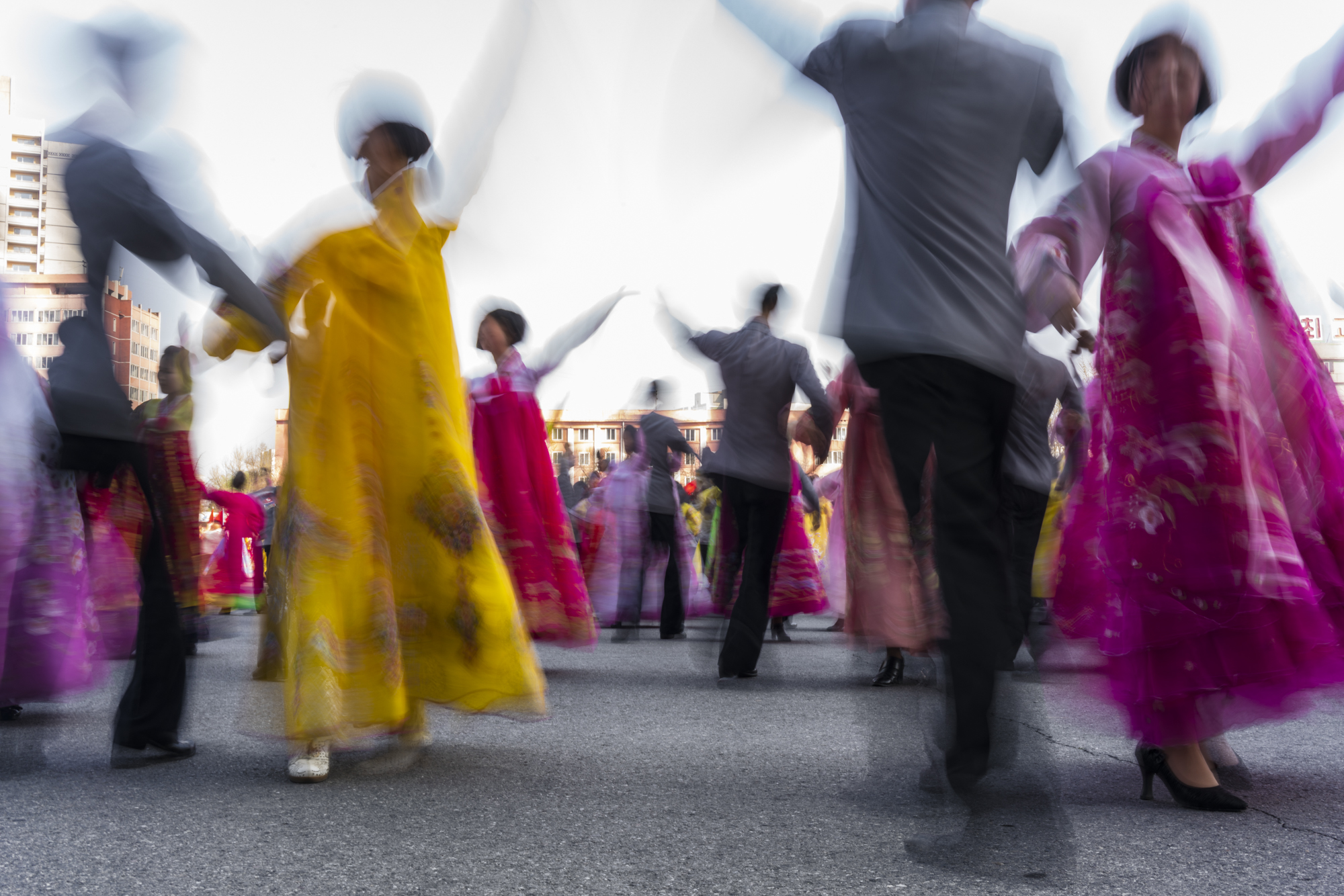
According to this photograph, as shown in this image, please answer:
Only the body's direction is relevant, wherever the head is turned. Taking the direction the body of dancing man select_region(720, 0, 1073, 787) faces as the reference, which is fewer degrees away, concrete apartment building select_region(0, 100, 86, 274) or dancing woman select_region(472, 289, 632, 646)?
the dancing woman

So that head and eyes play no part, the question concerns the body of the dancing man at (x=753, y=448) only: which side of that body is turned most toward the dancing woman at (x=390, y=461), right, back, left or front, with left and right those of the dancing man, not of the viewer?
back

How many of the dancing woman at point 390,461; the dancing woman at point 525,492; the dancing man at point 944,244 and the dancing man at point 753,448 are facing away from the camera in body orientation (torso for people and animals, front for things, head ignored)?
2

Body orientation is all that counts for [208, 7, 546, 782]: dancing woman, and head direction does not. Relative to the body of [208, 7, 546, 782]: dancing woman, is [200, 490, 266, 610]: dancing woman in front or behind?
behind

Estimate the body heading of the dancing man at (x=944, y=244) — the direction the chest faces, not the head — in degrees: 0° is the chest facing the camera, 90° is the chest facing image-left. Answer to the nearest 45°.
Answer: approximately 180°

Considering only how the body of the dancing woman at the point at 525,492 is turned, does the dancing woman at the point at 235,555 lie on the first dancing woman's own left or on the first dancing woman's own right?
on the first dancing woman's own right
